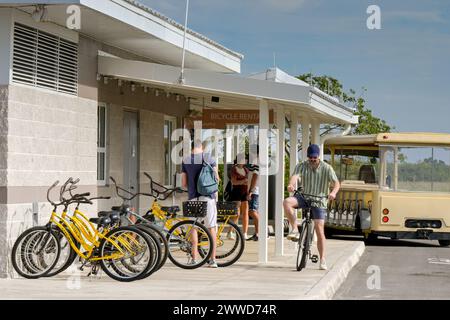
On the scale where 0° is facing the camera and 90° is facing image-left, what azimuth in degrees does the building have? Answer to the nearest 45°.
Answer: approximately 315°

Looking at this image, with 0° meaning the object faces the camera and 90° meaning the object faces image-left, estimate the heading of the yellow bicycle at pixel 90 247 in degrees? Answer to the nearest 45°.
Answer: approximately 90°

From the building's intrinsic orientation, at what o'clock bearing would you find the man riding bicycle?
The man riding bicycle is roughly at 11 o'clock from the building.

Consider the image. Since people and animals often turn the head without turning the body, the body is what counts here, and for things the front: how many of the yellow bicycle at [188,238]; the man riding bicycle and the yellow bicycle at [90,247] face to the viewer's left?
2

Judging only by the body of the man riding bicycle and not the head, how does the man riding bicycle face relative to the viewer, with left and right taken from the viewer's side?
facing the viewer

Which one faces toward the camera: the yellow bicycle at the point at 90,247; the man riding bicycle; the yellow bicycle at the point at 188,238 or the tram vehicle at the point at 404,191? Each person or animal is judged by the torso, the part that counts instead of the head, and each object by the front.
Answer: the man riding bicycle

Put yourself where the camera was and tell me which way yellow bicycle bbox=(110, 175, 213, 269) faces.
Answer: facing to the left of the viewer

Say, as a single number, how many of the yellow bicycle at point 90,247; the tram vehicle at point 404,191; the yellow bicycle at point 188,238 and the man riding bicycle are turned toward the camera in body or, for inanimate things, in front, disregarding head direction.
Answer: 1
